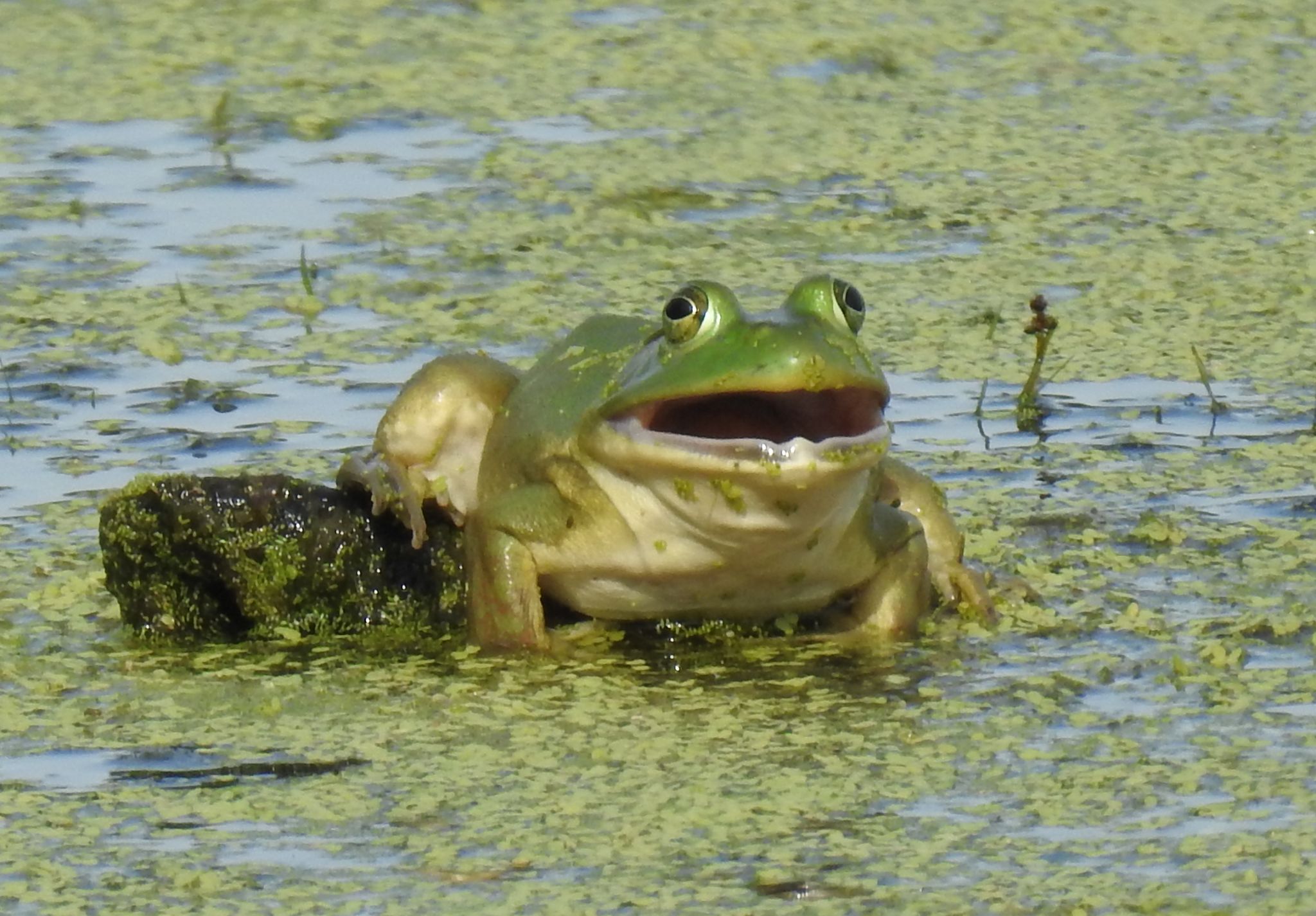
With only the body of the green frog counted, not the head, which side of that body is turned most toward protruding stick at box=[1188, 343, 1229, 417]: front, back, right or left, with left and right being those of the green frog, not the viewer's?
left

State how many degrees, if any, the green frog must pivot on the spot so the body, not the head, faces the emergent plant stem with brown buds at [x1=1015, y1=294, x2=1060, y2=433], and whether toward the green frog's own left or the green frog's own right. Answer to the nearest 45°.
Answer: approximately 90° to the green frog's own left
